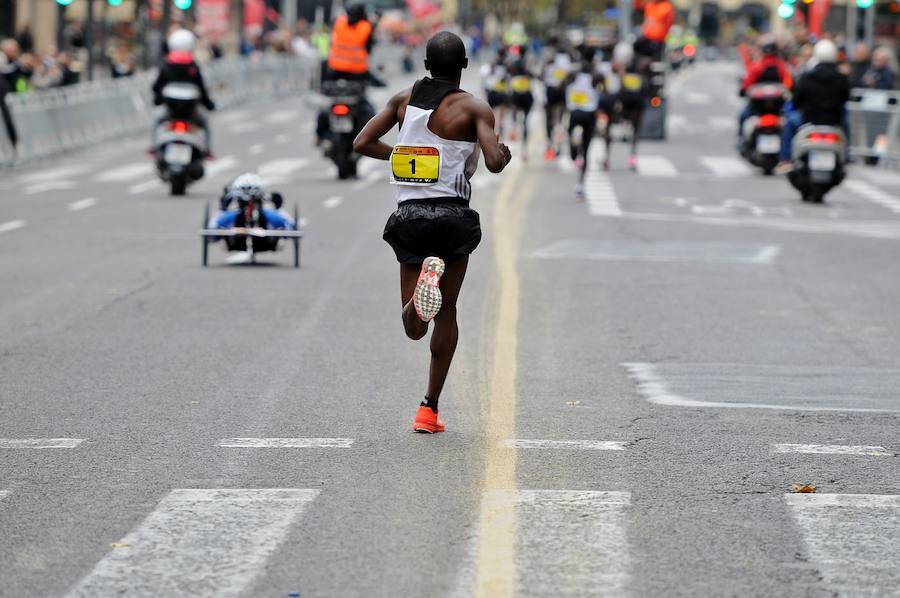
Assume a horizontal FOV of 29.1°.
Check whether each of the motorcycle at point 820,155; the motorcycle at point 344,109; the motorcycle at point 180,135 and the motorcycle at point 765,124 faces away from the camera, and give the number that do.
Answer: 4

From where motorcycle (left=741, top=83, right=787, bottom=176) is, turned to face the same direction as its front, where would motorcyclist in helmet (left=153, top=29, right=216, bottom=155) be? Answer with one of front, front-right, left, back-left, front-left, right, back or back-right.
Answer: back-left

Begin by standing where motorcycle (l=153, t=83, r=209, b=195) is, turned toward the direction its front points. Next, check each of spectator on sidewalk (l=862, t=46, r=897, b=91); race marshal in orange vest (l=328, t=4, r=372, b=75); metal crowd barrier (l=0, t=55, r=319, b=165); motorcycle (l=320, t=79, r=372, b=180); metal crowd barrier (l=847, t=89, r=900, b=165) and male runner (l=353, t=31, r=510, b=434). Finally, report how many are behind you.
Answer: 1

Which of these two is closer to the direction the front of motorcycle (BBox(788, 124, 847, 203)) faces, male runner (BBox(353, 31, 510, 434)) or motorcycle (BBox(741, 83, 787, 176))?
the motorcycle

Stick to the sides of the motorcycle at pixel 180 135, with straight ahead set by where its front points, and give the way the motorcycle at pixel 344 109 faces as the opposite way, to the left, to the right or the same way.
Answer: the same way

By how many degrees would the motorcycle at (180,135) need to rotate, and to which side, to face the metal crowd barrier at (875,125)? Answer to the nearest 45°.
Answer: approximately 45° to its right

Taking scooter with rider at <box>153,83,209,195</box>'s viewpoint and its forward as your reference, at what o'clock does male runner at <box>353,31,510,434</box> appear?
The male runner is roughly at 6 o'clock from the scooter with rider.

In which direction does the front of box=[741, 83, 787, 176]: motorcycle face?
away from the camera

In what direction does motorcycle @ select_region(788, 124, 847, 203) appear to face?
away from the camera

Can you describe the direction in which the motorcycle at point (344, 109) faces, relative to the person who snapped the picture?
facing away from the viewer

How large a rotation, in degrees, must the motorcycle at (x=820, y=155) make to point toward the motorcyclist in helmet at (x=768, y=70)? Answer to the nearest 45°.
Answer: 0° — it already faces them

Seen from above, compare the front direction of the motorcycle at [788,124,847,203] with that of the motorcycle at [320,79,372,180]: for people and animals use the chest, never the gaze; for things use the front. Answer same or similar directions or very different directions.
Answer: same or similar directions

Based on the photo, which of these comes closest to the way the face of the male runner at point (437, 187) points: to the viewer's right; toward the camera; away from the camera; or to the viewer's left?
away from the camera

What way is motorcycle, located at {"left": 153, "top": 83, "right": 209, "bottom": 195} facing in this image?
away from the camera
